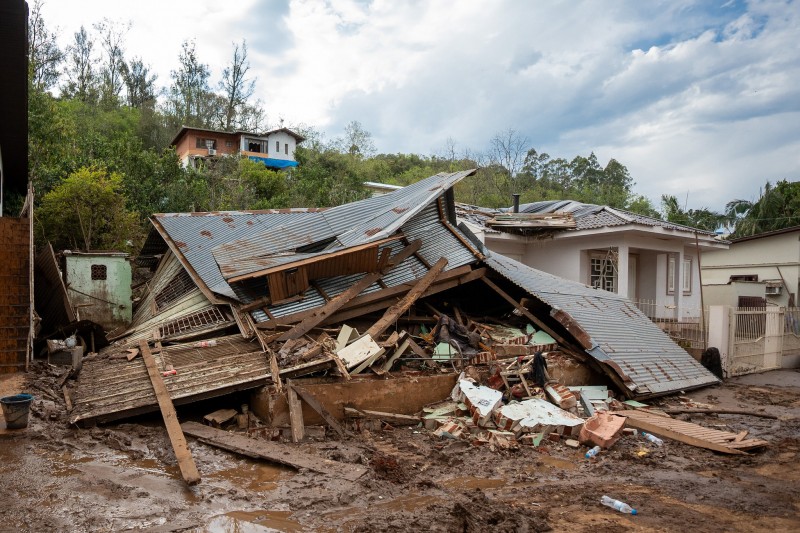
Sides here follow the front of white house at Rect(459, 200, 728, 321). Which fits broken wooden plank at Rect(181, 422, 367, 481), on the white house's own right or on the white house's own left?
on the white house's own right

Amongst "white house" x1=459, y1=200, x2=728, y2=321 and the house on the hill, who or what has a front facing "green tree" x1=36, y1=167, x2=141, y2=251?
the house on the hill

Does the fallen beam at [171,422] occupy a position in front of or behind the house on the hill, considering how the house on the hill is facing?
in front

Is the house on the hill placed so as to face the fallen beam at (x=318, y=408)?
yes

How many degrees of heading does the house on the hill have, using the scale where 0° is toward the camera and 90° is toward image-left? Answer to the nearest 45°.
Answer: approximately 0°

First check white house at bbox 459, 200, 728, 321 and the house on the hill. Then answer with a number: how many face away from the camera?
0

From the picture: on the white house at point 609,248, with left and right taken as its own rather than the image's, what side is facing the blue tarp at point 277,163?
back

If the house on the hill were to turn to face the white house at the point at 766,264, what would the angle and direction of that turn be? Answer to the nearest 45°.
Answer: approximately 45° to its left

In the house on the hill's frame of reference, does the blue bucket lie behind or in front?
in front

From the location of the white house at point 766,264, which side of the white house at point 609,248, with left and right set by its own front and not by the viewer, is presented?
left
